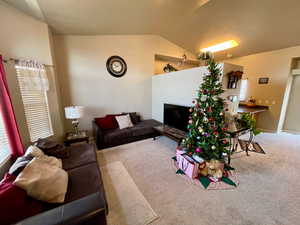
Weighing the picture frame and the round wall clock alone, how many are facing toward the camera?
2

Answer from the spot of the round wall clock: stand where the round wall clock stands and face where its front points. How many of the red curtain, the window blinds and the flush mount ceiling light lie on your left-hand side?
1

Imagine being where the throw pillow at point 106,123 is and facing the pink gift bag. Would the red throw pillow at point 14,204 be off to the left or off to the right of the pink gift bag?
right

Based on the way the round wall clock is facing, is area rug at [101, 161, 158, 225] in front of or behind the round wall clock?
in front

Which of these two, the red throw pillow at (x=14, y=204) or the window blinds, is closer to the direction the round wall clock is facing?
the red throw pillow

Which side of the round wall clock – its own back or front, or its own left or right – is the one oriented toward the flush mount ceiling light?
left

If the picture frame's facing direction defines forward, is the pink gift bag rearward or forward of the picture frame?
forward

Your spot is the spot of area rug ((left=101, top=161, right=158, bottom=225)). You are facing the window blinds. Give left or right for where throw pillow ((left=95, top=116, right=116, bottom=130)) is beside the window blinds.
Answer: right

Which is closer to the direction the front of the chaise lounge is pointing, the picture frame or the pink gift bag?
the pink gift bag
